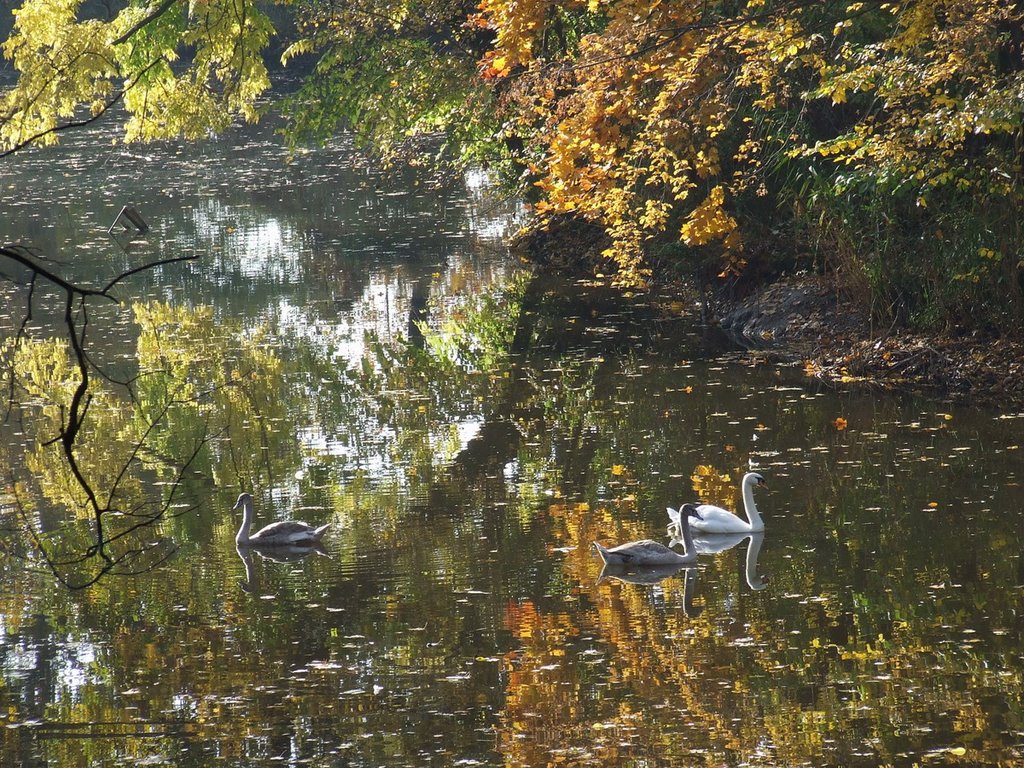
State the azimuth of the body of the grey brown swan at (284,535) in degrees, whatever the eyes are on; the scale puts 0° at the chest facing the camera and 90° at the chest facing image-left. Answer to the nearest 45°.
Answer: approximately 90°

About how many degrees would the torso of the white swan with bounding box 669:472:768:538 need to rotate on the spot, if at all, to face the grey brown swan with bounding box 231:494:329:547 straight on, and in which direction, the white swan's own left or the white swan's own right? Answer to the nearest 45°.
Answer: approximately 180°

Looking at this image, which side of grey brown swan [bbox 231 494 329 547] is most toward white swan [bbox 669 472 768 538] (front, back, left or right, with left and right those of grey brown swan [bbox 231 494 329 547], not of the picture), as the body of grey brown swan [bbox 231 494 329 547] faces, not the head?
back

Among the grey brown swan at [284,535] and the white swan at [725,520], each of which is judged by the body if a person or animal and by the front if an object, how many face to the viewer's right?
1

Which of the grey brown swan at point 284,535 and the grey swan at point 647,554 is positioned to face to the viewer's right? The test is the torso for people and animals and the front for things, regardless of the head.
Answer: the grey swan at point 647,554

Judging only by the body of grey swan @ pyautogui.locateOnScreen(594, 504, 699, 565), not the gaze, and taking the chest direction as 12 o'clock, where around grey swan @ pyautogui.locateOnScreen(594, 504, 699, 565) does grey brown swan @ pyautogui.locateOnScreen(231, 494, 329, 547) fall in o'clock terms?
grey brown swan @ pyautogui.locateOnScreen(231, 494, 329, 547) is roughly at 6 o'clock from grey swan @ pyautogui.locateOnScreen(594, 504, 699, 565).

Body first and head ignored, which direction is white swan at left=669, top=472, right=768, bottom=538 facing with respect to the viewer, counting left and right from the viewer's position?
facing to the right of the viewer

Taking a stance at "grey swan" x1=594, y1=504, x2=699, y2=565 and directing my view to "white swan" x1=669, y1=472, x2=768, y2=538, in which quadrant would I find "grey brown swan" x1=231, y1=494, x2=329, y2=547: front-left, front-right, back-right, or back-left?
back-left

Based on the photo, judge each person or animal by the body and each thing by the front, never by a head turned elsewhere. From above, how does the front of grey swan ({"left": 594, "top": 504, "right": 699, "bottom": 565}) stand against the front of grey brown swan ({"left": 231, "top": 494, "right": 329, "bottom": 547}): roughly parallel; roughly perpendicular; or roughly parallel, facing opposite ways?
roughly parallel, facing opposite ways

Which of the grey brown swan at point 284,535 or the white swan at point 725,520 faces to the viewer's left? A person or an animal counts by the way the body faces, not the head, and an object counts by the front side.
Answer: the grey brown swan at point 284,535

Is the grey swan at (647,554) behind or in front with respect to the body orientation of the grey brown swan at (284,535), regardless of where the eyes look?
behind

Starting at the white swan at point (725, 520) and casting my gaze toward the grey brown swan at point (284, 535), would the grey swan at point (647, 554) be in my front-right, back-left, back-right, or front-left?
front-left

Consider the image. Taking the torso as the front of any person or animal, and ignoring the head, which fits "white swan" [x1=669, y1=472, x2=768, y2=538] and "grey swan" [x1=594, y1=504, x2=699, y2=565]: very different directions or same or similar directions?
same or similar directions

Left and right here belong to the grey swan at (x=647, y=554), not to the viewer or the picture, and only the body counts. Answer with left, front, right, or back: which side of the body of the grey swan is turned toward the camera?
right

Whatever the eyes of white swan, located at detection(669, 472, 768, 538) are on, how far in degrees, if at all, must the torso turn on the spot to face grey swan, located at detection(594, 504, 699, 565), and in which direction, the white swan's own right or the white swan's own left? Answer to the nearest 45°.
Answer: approximately 135° to the white swan's own right
